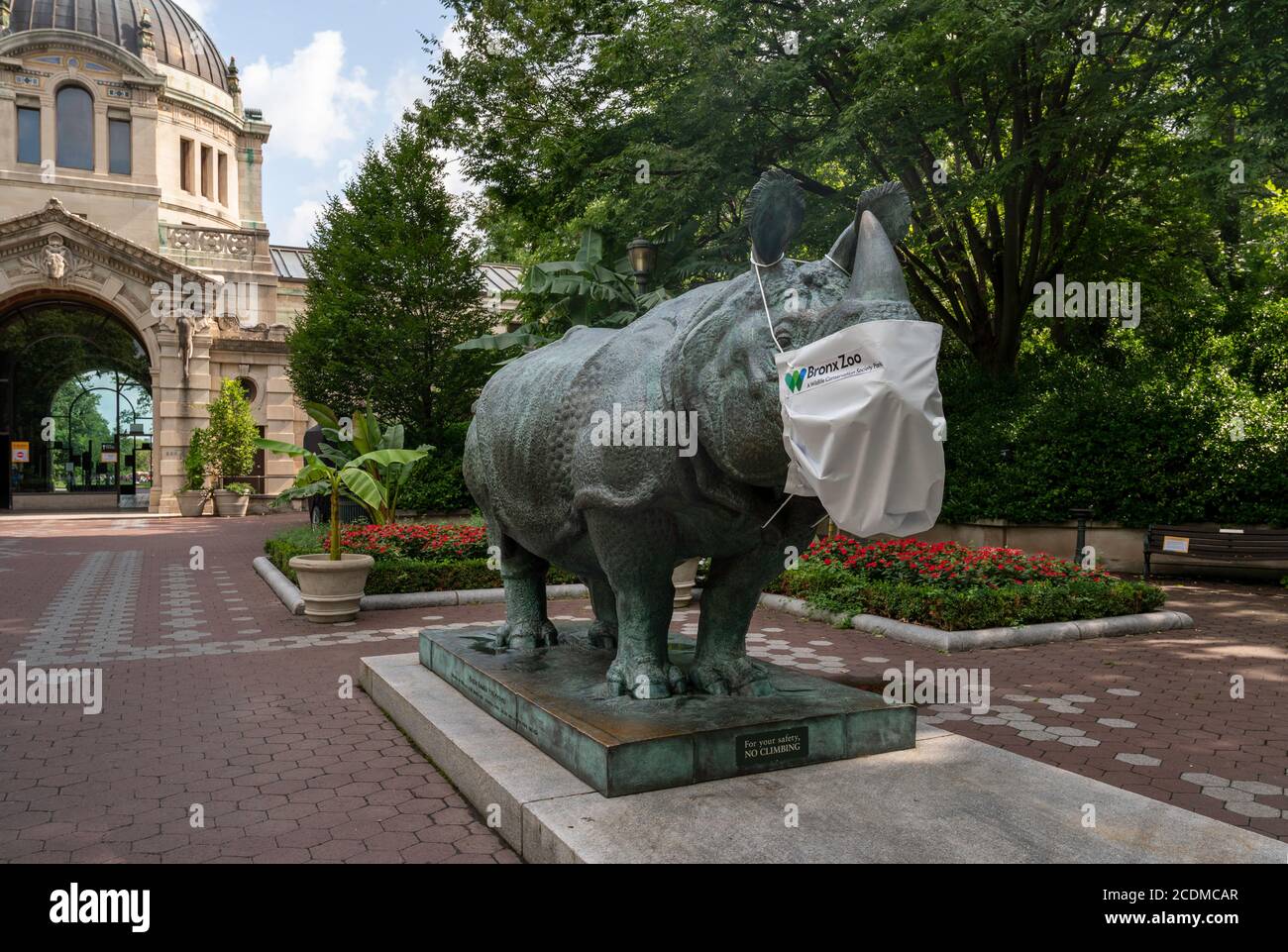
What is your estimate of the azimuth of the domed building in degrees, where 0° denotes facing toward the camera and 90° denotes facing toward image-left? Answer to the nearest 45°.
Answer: approximately 0°

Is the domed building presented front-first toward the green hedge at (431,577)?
yes

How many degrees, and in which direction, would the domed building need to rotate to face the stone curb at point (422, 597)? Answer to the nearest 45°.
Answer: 0° — it already faces it

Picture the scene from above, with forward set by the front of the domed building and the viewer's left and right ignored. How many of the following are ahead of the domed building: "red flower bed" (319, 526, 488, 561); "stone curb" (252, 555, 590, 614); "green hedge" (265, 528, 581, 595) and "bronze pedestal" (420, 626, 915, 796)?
4

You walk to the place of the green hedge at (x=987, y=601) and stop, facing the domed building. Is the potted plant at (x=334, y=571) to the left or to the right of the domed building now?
left

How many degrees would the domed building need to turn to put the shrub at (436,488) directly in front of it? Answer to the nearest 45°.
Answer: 0° — it already faces it

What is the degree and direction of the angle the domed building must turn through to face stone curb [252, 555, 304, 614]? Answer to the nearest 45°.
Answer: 0° — it already faces it

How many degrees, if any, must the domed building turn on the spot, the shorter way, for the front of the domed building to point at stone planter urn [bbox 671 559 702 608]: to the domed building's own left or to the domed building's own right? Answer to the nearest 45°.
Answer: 0° — it already faces it
